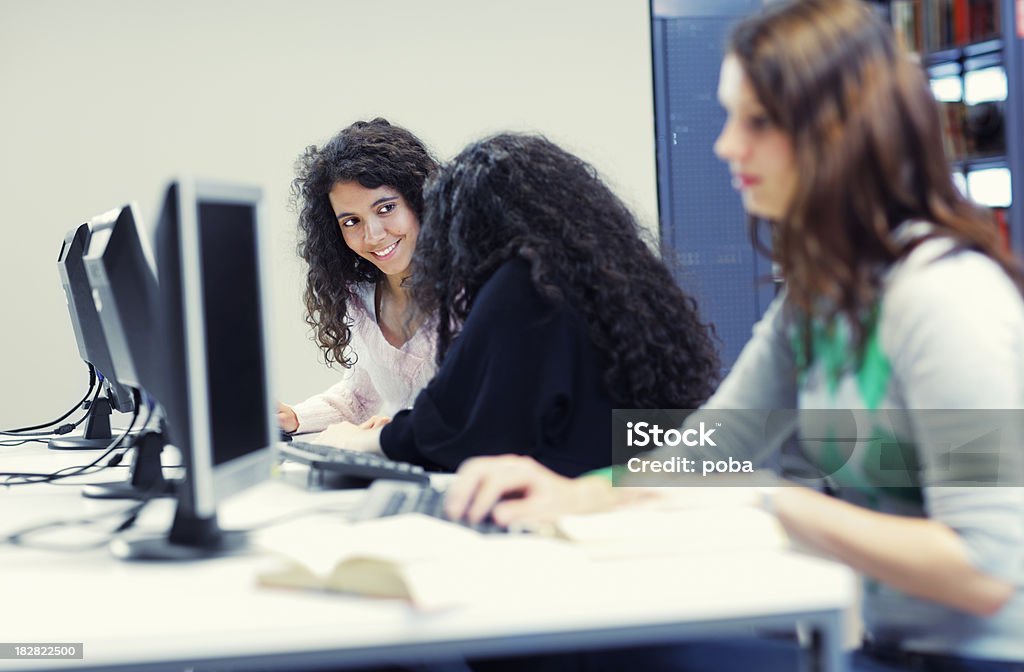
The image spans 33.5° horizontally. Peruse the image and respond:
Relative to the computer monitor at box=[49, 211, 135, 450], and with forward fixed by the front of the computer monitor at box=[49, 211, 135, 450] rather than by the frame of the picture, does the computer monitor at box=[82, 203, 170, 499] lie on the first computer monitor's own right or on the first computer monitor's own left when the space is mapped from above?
on the first computer monitor's own right

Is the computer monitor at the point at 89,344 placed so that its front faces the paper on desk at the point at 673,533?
no

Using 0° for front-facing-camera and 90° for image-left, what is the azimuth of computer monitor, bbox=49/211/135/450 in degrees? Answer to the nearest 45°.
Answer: approximately 270°

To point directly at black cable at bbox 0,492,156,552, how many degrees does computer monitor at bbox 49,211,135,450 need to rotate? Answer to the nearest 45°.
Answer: approximately 90° to its right

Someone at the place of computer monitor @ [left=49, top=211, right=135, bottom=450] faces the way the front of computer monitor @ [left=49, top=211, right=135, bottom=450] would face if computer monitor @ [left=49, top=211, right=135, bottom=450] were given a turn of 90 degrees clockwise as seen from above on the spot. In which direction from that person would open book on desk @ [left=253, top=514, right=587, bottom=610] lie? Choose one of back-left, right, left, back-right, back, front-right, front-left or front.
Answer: front

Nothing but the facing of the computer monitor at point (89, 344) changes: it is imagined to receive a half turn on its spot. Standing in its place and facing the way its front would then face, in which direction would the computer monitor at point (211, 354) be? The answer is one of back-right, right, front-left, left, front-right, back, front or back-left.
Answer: left

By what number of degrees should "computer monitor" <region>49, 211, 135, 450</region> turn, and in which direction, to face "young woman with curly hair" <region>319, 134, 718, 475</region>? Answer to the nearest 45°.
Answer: approximately 45° to its right

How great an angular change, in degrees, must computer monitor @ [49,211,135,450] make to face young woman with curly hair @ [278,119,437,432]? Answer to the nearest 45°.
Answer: approximately 45° to its left

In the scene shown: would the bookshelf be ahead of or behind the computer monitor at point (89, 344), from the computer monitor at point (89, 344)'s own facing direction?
ahead

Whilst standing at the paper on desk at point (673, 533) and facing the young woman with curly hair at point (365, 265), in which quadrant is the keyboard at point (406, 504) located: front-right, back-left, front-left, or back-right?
front-left

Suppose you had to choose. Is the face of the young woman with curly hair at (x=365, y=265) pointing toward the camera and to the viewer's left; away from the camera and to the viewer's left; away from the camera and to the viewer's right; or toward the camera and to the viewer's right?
toward the camera and to the viewer's right
